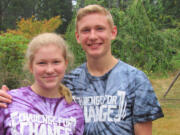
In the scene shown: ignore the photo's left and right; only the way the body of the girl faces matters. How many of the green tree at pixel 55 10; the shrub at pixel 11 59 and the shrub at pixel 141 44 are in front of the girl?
0

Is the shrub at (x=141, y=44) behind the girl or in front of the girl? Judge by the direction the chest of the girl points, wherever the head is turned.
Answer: behind

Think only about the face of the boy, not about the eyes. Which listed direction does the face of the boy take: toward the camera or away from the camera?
toward the camera

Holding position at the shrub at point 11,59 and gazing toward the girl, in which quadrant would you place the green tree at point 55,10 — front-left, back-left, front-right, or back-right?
back-left

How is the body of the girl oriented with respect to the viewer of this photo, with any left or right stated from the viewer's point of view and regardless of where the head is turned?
facing the viewer

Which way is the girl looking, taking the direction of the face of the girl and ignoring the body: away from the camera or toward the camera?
toward the camera

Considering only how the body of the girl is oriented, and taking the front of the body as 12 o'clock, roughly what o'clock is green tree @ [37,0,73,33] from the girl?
The green tree is roughly at 6 o'clock from the girl.

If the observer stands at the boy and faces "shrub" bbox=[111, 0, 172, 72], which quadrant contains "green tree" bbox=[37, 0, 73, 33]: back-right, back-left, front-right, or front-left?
front-left

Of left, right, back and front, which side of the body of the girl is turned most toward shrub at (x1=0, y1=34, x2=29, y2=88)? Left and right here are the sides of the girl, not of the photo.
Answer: back
